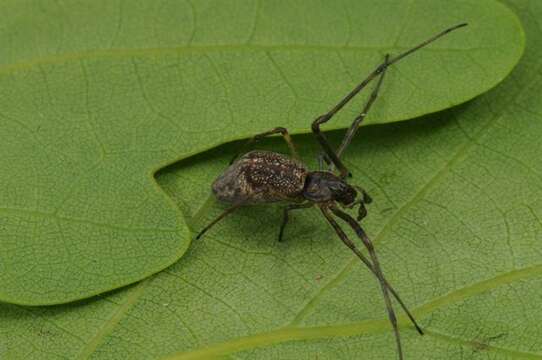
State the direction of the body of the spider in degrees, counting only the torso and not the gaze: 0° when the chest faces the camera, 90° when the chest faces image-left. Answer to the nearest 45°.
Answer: approximately 270°
